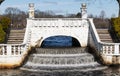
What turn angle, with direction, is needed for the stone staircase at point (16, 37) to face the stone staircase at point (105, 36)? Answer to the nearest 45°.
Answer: approximately 90° to its left

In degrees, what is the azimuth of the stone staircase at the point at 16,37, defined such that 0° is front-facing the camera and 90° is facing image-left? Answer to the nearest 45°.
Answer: approximately 0°

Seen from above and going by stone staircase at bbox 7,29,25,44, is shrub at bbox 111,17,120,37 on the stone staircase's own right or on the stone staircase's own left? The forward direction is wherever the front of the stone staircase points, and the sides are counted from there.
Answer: on the stone staircase's own left
